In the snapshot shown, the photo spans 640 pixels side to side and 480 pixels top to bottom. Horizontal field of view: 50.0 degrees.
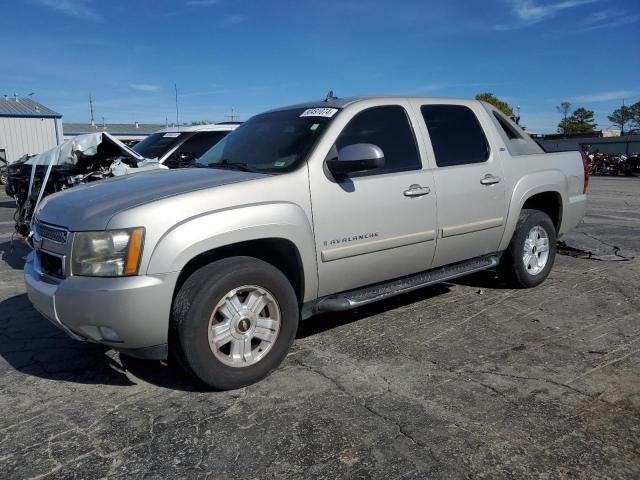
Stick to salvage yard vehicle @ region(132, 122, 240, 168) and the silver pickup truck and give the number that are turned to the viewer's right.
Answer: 0

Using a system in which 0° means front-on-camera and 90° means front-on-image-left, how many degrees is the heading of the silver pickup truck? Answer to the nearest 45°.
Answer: approximately 45°

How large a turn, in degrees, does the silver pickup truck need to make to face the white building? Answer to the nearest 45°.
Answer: approximately 90° to its right

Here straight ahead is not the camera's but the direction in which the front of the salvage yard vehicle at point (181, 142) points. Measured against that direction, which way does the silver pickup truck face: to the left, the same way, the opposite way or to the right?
the same way

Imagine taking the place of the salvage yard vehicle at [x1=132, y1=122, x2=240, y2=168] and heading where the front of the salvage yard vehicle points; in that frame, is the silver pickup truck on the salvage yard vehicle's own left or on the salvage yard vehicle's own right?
on the salvage yard vehicle's own left

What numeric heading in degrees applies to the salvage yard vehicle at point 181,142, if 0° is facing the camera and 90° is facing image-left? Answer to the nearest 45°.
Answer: approximately 45°

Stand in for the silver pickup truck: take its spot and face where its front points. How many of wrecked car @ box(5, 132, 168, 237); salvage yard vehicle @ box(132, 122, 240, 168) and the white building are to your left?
0

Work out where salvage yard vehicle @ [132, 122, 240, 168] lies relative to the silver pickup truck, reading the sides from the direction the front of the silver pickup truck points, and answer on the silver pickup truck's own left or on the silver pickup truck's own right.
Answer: on the silver pickup truck's own right
